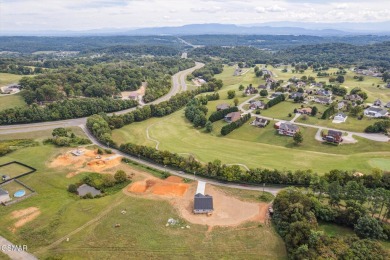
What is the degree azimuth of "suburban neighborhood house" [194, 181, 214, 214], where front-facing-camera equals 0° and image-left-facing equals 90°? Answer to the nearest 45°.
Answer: approximately 180°
